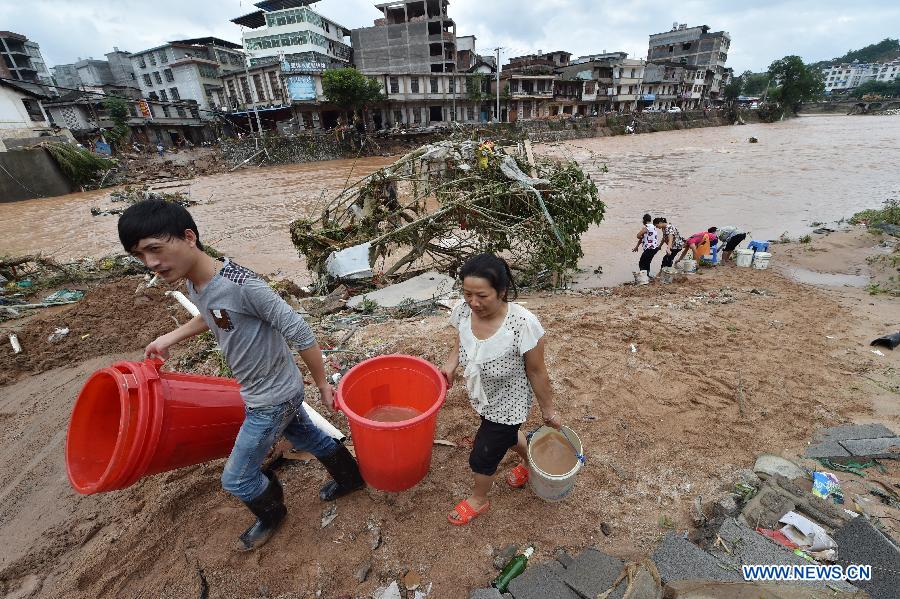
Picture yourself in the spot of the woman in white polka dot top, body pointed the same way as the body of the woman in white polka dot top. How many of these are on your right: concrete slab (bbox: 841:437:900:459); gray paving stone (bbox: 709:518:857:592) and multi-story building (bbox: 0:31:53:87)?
1

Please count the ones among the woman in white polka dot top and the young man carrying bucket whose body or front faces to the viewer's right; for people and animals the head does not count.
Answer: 0

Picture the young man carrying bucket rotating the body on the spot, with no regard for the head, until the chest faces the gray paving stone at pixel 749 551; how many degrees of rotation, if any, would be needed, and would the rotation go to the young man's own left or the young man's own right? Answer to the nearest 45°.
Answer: approximately 90° to the young man's own left

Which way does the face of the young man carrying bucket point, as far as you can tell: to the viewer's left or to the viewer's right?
to the viewer's left

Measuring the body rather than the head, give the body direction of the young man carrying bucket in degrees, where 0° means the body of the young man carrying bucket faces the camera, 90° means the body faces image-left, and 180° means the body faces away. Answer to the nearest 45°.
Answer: approximately 45°

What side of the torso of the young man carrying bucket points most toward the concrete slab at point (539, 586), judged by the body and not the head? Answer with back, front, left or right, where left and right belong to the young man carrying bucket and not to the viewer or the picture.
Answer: left

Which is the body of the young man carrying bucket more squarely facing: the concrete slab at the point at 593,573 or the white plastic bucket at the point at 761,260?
the concrete slab

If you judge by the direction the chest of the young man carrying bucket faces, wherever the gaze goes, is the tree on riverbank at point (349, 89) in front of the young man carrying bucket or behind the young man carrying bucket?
behind

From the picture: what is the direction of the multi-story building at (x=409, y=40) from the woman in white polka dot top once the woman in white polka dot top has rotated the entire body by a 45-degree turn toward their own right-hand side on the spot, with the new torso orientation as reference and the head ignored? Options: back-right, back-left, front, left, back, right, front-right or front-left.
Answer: right

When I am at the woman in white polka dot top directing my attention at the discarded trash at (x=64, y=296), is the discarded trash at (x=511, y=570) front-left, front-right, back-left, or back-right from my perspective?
back-left

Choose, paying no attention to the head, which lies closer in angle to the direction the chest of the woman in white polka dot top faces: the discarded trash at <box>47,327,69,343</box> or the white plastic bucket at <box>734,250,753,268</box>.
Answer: the discarded trash

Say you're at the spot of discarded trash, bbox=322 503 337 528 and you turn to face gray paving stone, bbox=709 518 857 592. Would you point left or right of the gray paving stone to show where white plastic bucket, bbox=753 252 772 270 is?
left

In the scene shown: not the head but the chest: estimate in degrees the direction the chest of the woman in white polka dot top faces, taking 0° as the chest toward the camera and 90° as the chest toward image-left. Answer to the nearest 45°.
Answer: approximately 45°

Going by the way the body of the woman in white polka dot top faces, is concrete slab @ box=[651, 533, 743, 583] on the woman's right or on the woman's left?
on the woman's left

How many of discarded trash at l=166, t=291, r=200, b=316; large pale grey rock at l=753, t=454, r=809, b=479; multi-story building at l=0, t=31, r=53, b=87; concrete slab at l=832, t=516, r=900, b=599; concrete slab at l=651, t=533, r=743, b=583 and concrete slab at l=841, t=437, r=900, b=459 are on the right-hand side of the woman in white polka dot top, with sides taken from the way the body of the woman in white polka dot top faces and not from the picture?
2
